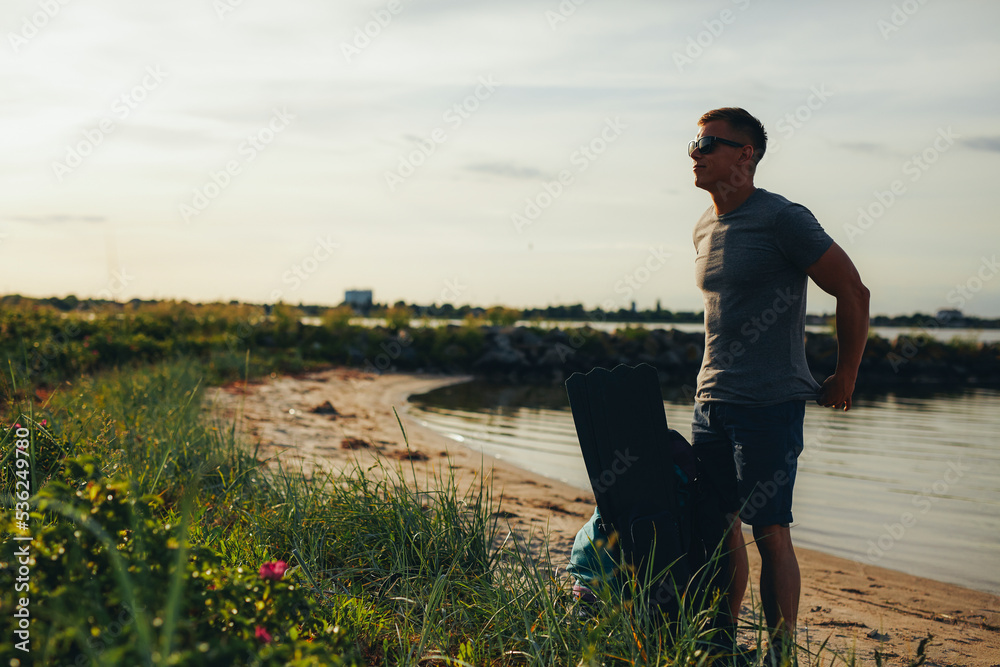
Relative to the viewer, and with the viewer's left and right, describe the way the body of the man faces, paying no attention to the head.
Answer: facing the viewer and to the left of the viewer

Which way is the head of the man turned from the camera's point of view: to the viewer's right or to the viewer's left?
to the viewer's left
